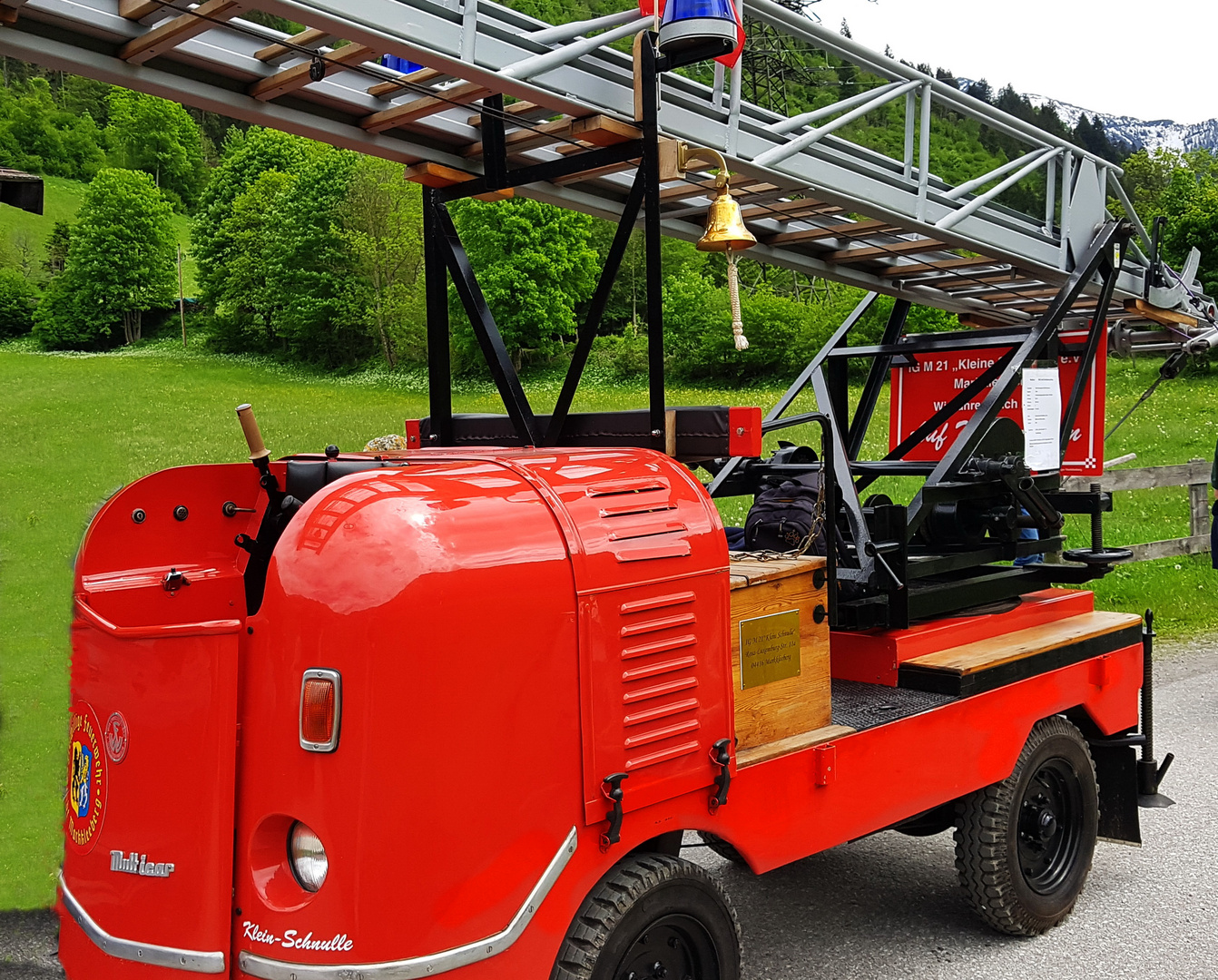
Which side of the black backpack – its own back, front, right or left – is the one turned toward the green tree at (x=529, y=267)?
back

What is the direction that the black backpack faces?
toward the camera

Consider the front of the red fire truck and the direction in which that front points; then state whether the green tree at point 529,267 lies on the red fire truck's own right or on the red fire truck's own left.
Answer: on the red fire truck's own right

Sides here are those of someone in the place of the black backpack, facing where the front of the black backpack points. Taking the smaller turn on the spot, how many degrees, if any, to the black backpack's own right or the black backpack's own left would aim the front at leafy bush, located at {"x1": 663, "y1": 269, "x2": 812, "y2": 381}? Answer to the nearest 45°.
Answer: approximately 180°

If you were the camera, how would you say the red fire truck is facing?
facing the viewer and to the left of the viewer

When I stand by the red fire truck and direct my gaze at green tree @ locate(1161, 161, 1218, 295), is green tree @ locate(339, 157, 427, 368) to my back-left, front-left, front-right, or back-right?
front-left
